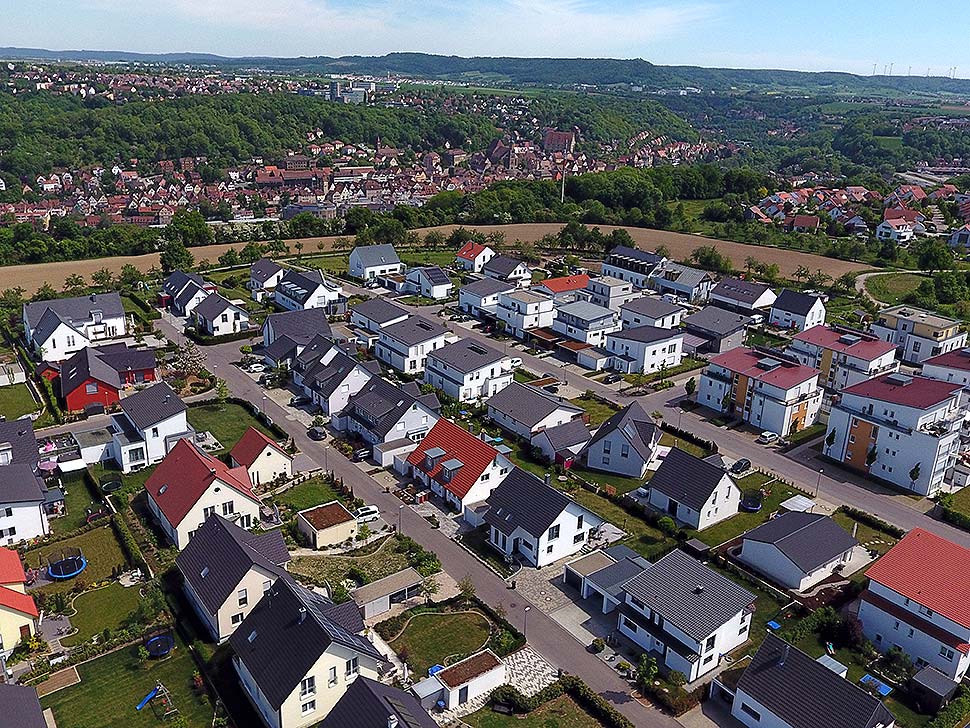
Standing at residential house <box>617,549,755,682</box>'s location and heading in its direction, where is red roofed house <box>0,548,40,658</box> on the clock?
The red roofed house is roughly at 1 o'clock from the residential house.

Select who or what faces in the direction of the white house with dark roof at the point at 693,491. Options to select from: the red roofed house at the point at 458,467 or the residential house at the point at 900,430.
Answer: the residential house

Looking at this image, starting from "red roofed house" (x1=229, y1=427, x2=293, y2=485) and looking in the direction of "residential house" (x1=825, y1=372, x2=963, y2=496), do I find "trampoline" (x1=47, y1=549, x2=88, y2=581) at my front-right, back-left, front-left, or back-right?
back-right
